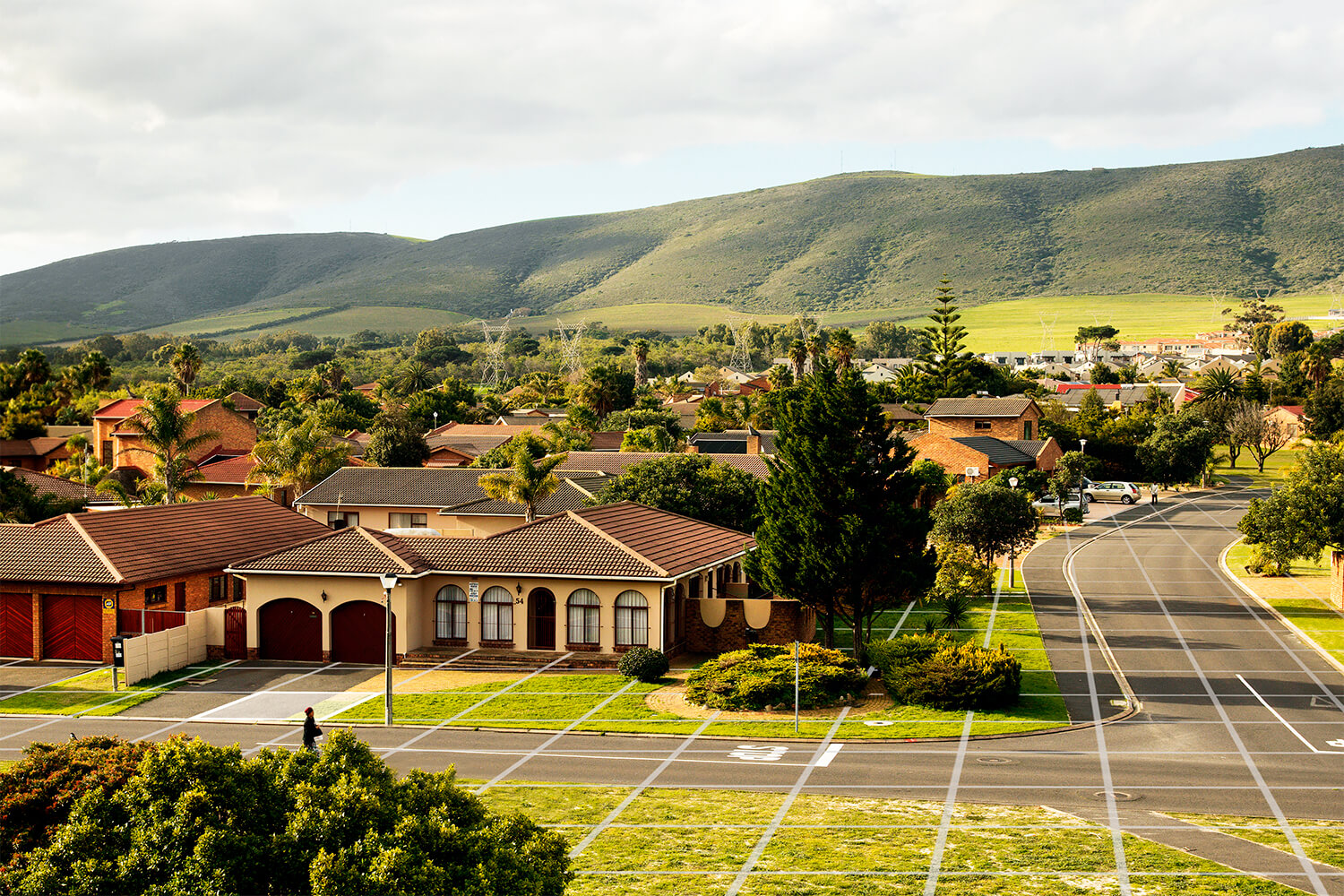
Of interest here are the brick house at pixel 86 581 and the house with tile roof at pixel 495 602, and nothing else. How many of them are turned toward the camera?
2

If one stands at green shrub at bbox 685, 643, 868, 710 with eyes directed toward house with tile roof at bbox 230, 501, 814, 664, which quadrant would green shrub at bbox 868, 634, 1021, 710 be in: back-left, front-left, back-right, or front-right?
back-right

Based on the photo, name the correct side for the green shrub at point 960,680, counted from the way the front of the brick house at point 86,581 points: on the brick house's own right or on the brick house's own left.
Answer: on the brick house's own left

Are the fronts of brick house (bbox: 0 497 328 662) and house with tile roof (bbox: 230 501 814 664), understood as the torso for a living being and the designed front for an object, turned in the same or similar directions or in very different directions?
same or similar directions

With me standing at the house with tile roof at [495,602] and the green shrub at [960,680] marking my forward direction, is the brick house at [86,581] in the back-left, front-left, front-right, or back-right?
back-right

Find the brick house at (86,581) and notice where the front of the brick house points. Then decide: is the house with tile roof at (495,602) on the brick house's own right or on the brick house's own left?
on the brick house's own left

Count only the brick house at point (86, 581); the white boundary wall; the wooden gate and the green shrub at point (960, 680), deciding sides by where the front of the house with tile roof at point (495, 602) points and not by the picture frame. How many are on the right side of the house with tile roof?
3

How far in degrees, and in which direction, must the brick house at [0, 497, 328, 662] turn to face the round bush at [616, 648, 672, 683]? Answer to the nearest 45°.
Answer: approximately 45° to its left

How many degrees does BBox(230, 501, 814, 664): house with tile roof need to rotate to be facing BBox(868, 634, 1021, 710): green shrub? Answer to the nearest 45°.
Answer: approximately 45° to its left

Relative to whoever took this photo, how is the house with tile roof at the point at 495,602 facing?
facing the viewer

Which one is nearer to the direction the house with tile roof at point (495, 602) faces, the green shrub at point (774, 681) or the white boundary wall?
the green shrub

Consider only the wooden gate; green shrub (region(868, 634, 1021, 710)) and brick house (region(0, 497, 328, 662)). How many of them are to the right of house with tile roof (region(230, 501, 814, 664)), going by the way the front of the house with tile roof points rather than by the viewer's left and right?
2

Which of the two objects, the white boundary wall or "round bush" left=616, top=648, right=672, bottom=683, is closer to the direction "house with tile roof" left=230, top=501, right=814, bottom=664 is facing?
the round bush

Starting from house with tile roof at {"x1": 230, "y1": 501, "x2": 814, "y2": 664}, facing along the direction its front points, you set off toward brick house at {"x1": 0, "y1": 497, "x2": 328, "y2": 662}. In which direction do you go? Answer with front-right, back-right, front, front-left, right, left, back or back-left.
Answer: right

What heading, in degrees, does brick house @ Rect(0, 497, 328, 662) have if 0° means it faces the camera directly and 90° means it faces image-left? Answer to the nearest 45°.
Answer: approximately 0°
